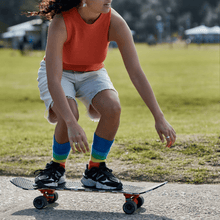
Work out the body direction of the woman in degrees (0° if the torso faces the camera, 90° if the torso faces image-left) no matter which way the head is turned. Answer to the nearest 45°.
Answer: approximately 315°
